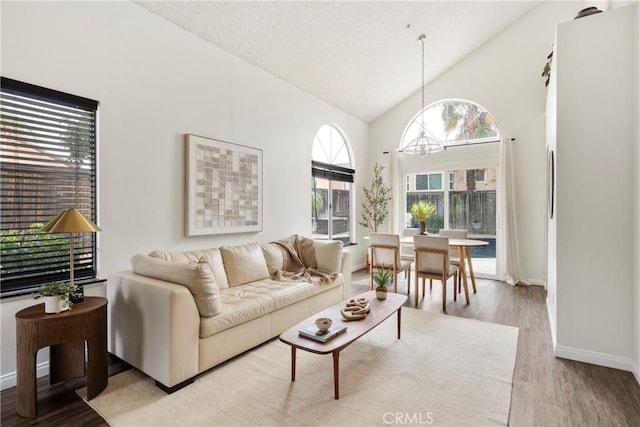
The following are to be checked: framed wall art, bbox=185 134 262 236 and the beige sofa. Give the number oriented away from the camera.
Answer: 0

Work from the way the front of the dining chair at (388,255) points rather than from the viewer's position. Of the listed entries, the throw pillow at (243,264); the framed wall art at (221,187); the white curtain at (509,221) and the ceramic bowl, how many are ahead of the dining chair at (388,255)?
1

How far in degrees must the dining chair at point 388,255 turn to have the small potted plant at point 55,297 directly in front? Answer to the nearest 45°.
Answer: approximately 180°

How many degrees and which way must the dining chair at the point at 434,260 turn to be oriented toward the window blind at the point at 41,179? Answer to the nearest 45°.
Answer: approximately 180°

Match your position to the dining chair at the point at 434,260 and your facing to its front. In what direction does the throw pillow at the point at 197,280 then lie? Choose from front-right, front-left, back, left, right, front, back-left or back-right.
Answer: back

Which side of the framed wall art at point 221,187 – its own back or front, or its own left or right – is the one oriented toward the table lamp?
right

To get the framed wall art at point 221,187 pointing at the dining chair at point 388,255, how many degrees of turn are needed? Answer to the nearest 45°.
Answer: approximately 45° to its left

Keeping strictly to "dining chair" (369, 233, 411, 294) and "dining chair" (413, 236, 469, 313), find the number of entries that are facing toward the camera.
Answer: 0

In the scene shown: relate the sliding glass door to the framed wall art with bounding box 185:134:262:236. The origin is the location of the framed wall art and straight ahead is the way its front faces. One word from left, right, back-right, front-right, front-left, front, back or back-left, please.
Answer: front-left

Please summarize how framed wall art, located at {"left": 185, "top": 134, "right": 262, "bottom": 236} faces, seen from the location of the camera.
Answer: facing the viewer and to the right of the viewer

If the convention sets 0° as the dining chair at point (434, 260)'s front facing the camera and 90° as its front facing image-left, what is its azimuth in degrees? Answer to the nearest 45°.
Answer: approximately 225°

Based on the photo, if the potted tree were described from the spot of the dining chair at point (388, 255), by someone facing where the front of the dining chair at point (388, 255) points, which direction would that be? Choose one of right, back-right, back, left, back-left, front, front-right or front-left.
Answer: front-left

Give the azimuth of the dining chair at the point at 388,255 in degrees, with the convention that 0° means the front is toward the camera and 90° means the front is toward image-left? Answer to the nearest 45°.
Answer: approximately 225°
